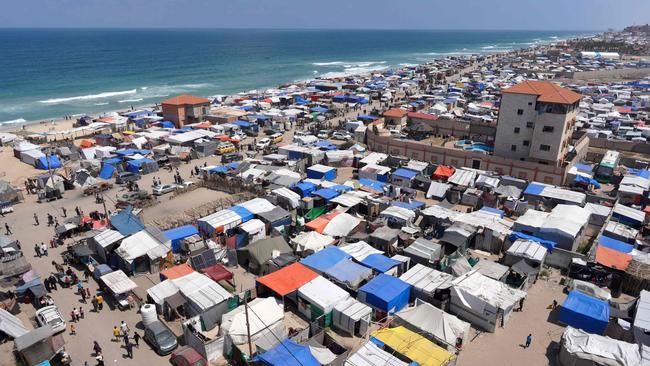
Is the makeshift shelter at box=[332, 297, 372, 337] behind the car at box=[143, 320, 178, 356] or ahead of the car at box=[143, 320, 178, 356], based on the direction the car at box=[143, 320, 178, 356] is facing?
ahead

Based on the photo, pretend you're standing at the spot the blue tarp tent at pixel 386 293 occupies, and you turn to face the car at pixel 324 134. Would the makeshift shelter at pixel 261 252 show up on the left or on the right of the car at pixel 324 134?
left

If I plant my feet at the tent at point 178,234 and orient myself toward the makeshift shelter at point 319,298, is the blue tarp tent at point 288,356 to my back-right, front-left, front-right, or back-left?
front-right

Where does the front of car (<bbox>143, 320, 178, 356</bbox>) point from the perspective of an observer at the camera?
facing the viewer and to the right of the viewer

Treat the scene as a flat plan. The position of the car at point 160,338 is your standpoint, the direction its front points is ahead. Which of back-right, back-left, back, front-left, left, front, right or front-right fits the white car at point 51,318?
back

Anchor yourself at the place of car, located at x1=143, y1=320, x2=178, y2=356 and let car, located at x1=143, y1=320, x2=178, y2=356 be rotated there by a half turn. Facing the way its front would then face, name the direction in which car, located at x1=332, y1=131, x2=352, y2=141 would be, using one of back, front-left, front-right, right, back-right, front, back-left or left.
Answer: right

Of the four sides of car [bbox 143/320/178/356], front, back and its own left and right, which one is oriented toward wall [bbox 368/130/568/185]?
left

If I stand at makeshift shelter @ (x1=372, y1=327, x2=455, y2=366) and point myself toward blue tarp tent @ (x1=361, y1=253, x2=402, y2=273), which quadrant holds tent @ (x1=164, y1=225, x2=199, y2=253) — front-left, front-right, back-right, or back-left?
front-left

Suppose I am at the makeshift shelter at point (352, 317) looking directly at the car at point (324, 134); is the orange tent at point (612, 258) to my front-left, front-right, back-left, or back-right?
front-right

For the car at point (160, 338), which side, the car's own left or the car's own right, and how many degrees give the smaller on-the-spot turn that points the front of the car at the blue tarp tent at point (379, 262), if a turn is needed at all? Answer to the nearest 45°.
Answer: approximately 45° to the car's own left

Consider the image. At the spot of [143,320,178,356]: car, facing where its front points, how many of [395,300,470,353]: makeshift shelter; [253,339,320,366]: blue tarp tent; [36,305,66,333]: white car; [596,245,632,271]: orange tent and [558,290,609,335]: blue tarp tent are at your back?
1

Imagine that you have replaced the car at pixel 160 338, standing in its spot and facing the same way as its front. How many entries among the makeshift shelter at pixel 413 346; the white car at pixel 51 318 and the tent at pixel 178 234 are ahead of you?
1
